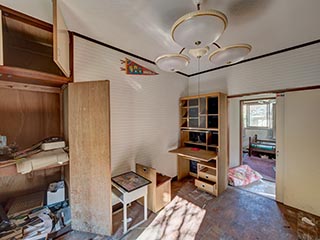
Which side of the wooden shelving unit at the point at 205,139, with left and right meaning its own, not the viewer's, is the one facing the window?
back

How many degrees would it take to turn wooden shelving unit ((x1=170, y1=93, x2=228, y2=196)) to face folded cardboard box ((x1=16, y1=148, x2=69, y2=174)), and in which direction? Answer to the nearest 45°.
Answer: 0° — it already faces it

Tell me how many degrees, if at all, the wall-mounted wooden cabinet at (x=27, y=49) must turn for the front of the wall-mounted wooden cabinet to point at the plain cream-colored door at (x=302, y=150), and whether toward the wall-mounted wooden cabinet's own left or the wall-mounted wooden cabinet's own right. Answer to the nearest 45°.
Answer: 0° — it already faces it

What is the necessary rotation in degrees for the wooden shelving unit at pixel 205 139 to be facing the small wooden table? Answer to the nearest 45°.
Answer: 0° — it already faces it

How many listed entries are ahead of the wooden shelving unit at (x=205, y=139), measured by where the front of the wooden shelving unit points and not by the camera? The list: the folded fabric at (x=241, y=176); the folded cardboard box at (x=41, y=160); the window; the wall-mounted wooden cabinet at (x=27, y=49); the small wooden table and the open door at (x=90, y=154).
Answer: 4

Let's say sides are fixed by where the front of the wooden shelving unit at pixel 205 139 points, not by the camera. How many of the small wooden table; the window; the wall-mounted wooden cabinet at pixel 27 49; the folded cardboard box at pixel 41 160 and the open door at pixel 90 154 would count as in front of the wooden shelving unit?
4

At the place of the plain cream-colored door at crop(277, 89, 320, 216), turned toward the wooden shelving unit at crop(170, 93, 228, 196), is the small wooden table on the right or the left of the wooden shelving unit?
left

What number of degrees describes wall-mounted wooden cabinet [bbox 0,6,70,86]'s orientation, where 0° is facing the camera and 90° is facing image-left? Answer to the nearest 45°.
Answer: approximately 315°

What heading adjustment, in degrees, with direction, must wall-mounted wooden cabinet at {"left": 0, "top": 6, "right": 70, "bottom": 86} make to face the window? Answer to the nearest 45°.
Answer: approximately 45° to its left

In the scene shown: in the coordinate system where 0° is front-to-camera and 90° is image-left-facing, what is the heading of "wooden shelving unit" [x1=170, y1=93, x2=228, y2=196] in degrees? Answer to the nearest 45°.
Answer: approximately 45°

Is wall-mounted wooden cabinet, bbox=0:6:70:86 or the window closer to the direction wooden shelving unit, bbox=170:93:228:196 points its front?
the wall-mounted wooden cabinet
